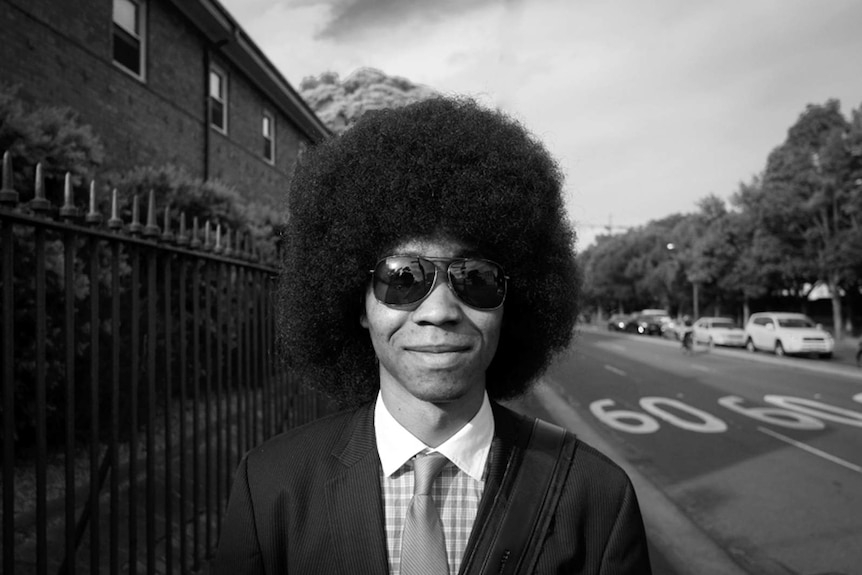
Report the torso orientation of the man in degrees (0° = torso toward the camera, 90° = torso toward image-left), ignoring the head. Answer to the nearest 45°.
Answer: approximately 0°

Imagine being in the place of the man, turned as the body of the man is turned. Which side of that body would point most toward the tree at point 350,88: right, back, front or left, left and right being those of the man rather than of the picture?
back

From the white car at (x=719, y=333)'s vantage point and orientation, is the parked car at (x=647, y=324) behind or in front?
behind

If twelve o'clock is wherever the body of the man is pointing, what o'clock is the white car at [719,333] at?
The white car is roughly at 7 o'clock from the man.

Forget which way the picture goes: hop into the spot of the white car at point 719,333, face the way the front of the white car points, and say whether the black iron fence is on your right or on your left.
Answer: on your right

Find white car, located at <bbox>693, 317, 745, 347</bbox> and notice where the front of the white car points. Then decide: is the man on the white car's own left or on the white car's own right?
on the white car's own right

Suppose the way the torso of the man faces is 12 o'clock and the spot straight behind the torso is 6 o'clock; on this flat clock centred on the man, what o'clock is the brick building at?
The brick building is roughly at 5 o'clock from the man.
